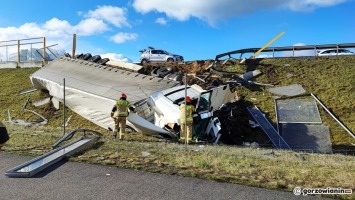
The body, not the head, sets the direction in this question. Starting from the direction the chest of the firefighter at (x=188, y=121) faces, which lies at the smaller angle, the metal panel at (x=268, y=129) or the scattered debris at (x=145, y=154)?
the metal panel

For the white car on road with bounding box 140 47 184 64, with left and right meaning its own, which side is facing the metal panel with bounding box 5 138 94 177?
right

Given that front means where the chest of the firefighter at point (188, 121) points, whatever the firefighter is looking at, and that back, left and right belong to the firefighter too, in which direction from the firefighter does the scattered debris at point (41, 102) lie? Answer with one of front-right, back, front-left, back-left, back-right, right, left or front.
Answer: front-left

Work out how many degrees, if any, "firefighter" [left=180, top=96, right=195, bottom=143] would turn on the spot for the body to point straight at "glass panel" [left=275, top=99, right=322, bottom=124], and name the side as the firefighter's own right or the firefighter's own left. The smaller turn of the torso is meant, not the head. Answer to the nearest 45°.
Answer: approximately 45° to the firefighter's own right

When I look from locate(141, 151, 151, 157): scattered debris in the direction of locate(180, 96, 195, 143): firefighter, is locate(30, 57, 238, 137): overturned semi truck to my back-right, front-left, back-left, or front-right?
front-left

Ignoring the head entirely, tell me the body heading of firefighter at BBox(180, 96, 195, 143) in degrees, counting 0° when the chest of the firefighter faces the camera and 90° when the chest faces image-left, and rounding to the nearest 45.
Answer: approximately 180°

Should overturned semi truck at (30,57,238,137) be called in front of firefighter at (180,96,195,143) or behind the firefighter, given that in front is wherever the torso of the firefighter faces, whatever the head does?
in front

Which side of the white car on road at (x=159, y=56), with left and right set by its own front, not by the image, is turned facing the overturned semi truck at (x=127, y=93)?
right

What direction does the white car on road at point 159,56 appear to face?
to the viewer's right

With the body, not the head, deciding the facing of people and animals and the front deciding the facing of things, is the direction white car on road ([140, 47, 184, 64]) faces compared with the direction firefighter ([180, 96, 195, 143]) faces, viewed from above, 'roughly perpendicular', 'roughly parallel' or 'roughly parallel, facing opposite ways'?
roughly perpendicular
